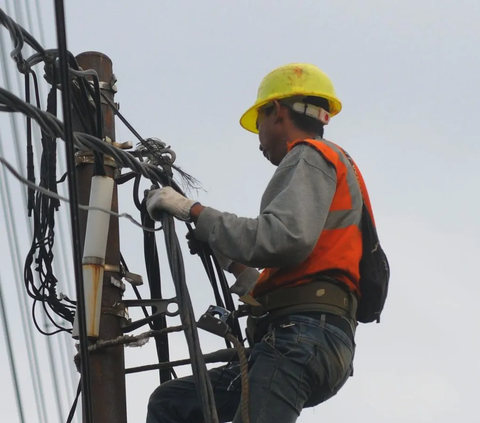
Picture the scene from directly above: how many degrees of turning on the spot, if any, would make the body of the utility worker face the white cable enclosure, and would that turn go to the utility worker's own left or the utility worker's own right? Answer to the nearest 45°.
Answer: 0° — they already face it

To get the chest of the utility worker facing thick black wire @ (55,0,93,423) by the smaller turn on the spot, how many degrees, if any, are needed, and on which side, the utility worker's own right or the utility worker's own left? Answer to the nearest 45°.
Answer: approximately 45° to the utility worker's own left

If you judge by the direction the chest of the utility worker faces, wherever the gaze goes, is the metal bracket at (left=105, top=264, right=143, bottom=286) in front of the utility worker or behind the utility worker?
in front

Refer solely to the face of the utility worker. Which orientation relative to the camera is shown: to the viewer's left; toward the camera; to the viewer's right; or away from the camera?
to the viewer's left

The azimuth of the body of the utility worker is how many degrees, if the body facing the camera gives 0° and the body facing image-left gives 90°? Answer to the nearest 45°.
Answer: approximately 90°
